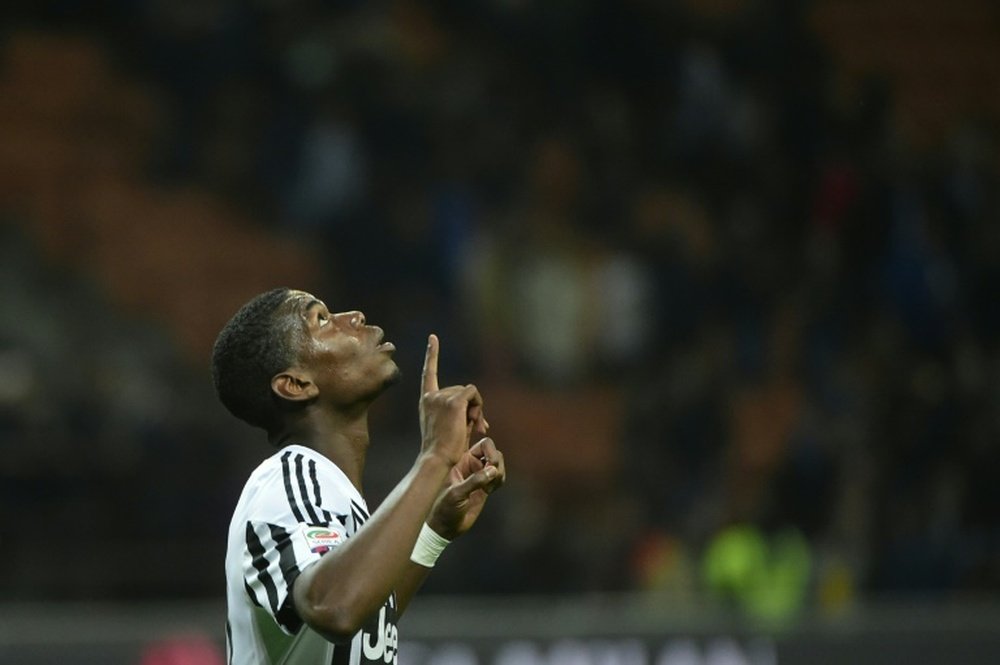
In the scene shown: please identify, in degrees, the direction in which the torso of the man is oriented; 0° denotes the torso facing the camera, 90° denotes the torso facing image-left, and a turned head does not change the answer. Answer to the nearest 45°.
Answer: approximately 270°

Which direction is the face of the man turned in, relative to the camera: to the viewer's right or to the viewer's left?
to the viewer's right
